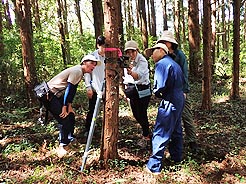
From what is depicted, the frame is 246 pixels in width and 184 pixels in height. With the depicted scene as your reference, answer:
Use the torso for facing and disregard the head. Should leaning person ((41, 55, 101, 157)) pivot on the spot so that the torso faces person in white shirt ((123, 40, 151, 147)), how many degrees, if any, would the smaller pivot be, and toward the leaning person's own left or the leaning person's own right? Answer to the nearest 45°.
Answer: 0° — they already face them

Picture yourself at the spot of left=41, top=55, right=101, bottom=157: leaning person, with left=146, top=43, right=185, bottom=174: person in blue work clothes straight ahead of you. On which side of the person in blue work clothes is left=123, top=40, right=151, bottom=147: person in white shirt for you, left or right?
left

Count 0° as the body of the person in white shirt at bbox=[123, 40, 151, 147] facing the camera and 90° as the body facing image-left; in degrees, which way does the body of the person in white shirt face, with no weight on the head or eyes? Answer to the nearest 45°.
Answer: approximately 45°

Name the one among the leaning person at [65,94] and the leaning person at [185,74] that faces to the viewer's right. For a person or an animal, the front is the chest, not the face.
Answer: the leaning person at [65,94]

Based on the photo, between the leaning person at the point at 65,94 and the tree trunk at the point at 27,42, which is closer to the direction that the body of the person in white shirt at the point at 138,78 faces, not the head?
the leaning person

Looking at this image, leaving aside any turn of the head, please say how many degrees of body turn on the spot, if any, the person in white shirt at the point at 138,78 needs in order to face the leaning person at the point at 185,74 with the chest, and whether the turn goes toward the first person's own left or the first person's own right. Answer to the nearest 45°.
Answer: approximately 135° to the first person's own left

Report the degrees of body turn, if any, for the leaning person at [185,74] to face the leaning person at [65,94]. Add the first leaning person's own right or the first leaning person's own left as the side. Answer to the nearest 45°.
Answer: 0° — they already face them

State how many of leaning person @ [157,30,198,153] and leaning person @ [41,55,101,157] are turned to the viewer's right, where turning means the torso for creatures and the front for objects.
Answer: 1

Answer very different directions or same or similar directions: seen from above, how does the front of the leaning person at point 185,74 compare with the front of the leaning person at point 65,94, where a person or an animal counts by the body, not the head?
very different directions

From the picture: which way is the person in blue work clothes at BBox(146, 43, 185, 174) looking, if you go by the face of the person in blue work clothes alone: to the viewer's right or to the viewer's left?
to the viewer's left

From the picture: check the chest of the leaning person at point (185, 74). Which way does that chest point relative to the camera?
to the viewer's left

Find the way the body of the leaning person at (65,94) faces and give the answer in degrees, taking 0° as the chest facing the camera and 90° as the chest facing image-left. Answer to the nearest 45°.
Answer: approximately 270°
